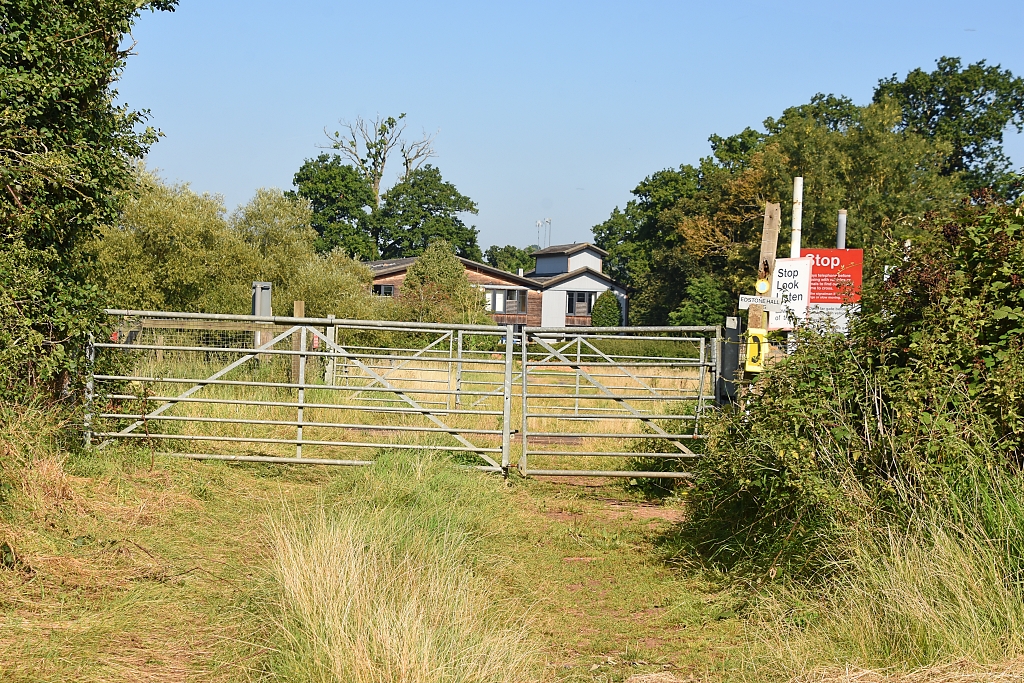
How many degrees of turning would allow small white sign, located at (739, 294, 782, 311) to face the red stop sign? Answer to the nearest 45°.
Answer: approximately 135° to its left

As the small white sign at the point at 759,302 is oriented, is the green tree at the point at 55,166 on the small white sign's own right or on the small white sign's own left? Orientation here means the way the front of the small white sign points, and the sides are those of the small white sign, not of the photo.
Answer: on the small white sign's own right

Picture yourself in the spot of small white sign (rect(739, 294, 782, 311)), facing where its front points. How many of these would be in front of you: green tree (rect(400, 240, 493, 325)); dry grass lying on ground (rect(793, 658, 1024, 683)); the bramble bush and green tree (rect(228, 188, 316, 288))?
2

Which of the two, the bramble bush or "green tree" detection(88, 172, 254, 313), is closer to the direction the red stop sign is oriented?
the bramble bush

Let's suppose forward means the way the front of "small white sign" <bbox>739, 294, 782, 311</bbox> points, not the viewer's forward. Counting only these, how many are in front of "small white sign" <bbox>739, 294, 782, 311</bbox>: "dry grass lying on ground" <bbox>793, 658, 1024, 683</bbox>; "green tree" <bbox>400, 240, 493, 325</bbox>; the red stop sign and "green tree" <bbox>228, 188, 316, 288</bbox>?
1

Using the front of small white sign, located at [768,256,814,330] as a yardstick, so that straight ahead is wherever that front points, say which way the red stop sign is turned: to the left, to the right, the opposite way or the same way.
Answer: the same way

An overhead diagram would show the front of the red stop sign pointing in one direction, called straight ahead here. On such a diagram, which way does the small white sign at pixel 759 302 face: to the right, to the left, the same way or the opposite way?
the same way

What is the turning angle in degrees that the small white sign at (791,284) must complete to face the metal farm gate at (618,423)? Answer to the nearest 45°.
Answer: approximately 90° to its right

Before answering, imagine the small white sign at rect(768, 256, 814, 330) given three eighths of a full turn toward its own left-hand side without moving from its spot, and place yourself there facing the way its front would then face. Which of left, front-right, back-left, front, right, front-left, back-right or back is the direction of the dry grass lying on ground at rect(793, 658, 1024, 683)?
back-right

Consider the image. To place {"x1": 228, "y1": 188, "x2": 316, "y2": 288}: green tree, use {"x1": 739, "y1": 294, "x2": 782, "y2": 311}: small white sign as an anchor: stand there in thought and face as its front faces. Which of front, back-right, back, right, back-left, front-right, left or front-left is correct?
back-right

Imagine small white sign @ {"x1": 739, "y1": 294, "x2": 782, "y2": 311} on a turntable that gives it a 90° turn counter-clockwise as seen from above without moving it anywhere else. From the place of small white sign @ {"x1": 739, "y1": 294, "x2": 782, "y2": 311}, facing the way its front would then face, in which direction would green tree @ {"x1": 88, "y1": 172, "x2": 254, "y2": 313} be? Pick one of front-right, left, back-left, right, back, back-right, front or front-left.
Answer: back-left

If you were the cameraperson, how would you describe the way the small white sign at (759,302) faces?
facing the viewer

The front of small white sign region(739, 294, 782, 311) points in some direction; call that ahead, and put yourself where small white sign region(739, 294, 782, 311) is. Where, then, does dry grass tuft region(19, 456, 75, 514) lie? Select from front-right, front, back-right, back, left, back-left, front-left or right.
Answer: front-right

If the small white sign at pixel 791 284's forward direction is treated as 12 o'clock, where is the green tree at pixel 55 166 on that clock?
The green tree is roughly at 2 o'clock from the small white sign.

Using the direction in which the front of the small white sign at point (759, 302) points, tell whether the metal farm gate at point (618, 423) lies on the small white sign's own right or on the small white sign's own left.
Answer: on the small white sign's own right

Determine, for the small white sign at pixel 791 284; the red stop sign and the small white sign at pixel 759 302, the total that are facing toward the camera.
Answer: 3

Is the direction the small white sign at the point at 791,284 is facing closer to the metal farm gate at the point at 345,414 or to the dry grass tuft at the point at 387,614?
the dry grass tuft

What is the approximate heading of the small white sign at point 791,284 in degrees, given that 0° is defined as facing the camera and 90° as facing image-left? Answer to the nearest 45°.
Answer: approximately 0°
